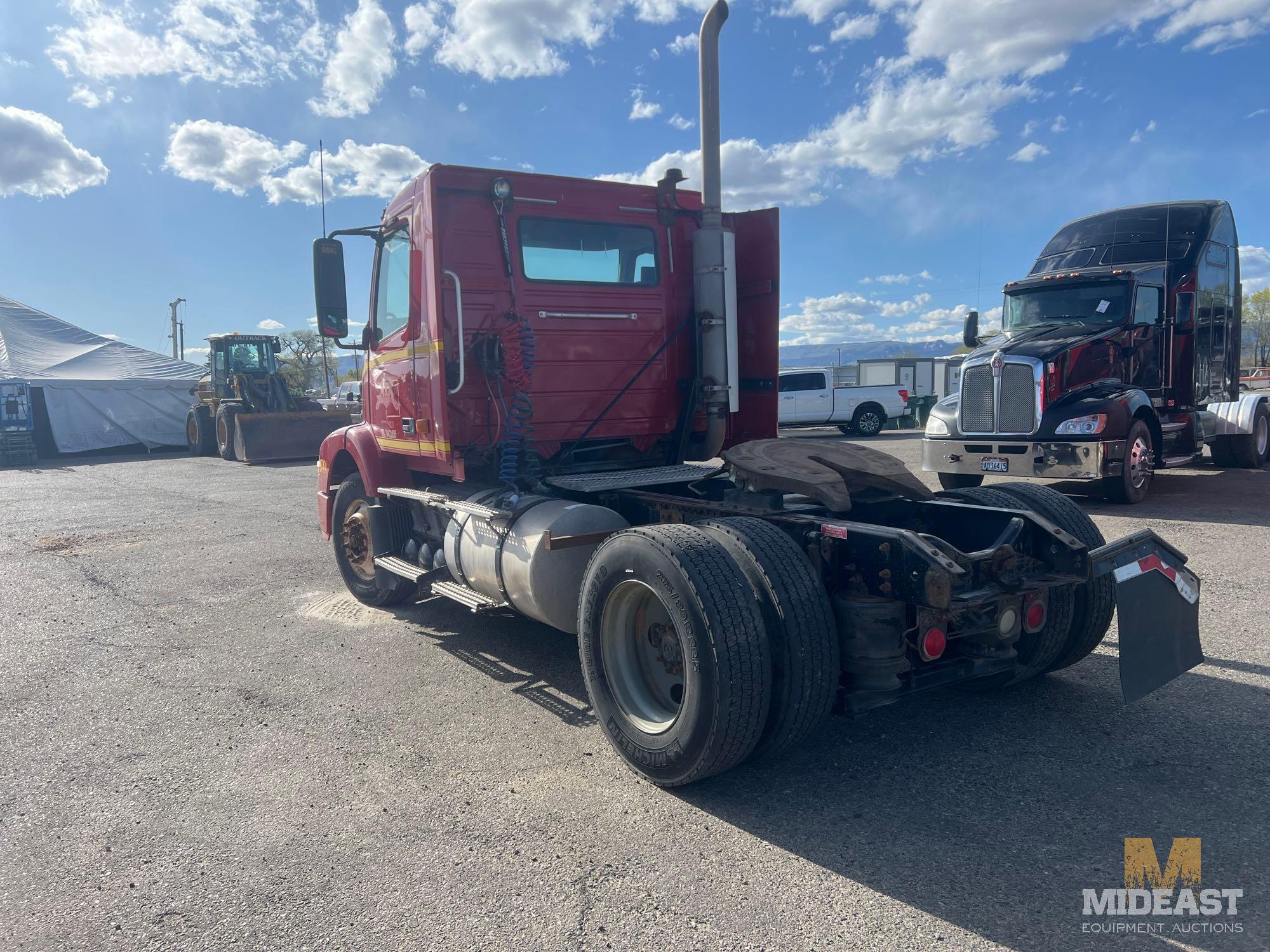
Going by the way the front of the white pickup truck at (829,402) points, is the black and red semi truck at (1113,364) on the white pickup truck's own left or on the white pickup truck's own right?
on the white pickup truck's own left

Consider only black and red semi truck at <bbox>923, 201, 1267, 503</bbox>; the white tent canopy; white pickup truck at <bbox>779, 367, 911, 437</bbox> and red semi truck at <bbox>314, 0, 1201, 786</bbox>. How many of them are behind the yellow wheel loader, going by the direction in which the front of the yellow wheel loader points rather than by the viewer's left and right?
1

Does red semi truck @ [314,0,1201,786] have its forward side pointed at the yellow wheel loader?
yes

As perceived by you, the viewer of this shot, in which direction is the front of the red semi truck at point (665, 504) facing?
facing away from the viewer and to the left of the viewer

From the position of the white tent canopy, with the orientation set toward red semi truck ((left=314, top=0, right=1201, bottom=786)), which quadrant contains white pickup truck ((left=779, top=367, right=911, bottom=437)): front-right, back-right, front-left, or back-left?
front-left

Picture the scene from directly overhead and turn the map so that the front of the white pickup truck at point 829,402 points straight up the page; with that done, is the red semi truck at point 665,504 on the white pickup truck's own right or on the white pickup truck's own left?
on the white pickup truck's own left

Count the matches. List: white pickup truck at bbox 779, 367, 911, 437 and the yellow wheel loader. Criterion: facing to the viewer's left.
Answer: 1

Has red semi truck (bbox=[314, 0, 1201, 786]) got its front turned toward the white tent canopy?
yes

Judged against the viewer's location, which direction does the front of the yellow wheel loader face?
facing the viewer and to the right of the viewer

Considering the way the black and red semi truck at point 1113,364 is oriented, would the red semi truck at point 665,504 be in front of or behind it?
in front

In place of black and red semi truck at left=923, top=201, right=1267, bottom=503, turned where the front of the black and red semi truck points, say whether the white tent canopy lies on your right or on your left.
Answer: on your right

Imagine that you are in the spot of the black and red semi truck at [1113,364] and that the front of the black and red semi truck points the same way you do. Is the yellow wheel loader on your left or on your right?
on your right

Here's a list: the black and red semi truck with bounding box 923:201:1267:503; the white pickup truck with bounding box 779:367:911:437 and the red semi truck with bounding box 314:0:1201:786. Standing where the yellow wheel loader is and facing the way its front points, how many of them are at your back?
0

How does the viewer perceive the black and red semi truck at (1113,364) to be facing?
facing the viewer and to the left of the viewer

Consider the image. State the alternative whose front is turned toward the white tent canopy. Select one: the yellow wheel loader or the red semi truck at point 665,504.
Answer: the red semi truck

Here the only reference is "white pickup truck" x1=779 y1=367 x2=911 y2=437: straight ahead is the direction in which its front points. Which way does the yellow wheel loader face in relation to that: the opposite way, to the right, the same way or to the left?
the opposite way

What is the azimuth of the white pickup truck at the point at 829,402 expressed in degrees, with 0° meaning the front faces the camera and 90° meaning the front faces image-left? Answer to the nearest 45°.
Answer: approximately 90°
